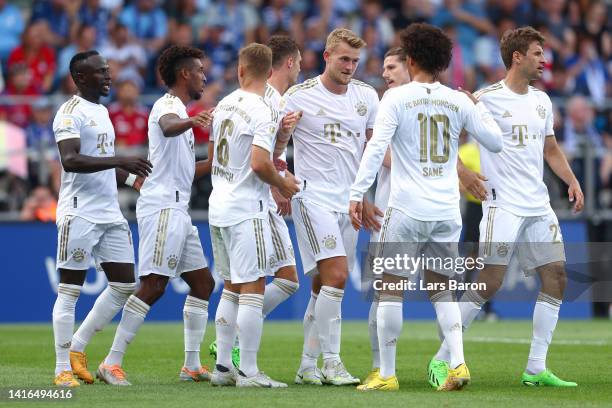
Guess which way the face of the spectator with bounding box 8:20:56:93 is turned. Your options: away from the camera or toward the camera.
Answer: toward the camera

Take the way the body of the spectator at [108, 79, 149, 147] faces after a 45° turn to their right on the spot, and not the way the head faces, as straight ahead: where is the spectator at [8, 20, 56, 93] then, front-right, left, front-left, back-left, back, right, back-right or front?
right

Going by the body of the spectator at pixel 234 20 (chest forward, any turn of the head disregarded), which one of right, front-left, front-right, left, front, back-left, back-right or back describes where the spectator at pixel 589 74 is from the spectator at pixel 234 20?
left

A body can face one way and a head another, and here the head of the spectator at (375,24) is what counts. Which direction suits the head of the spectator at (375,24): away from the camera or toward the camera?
toward the camera

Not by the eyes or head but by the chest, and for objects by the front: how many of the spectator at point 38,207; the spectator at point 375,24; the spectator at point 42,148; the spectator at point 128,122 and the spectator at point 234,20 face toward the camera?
5

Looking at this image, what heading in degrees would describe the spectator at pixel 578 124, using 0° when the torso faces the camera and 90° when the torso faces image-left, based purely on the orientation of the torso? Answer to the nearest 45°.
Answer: approximately 0°

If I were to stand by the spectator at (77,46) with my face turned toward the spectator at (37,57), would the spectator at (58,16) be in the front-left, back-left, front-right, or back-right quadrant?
front-right

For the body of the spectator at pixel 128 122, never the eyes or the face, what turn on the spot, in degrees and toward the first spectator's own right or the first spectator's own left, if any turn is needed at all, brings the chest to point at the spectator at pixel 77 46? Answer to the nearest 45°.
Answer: approximately 135° to the first spectator's own right

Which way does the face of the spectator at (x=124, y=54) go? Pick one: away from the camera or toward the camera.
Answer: toward the camera

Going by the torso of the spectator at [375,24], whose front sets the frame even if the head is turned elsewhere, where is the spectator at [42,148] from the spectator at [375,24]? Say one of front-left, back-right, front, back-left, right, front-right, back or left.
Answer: front-right

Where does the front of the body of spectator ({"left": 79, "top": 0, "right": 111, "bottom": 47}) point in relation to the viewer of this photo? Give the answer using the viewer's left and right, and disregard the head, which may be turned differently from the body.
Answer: facing the viewer

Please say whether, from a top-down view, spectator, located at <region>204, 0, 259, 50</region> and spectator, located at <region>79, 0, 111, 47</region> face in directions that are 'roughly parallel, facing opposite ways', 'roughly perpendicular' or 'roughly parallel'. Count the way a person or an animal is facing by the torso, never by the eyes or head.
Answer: roughly parallel

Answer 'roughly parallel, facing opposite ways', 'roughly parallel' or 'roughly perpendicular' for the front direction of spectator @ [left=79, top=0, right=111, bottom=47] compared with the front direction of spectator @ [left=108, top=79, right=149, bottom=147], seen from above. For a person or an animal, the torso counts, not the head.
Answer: roughly parallel

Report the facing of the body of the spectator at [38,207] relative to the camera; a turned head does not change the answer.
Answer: toward the camera

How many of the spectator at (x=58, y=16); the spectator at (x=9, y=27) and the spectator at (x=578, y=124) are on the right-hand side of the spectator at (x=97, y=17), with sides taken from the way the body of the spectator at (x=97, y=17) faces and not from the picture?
2

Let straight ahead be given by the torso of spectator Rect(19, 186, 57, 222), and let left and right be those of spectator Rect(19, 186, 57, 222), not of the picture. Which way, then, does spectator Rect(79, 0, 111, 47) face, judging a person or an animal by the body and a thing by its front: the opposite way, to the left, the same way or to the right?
the same way

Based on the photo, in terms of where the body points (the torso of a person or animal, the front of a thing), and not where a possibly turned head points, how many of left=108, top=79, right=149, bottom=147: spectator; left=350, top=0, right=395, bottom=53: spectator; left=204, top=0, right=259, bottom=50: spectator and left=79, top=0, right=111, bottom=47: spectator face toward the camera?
4
